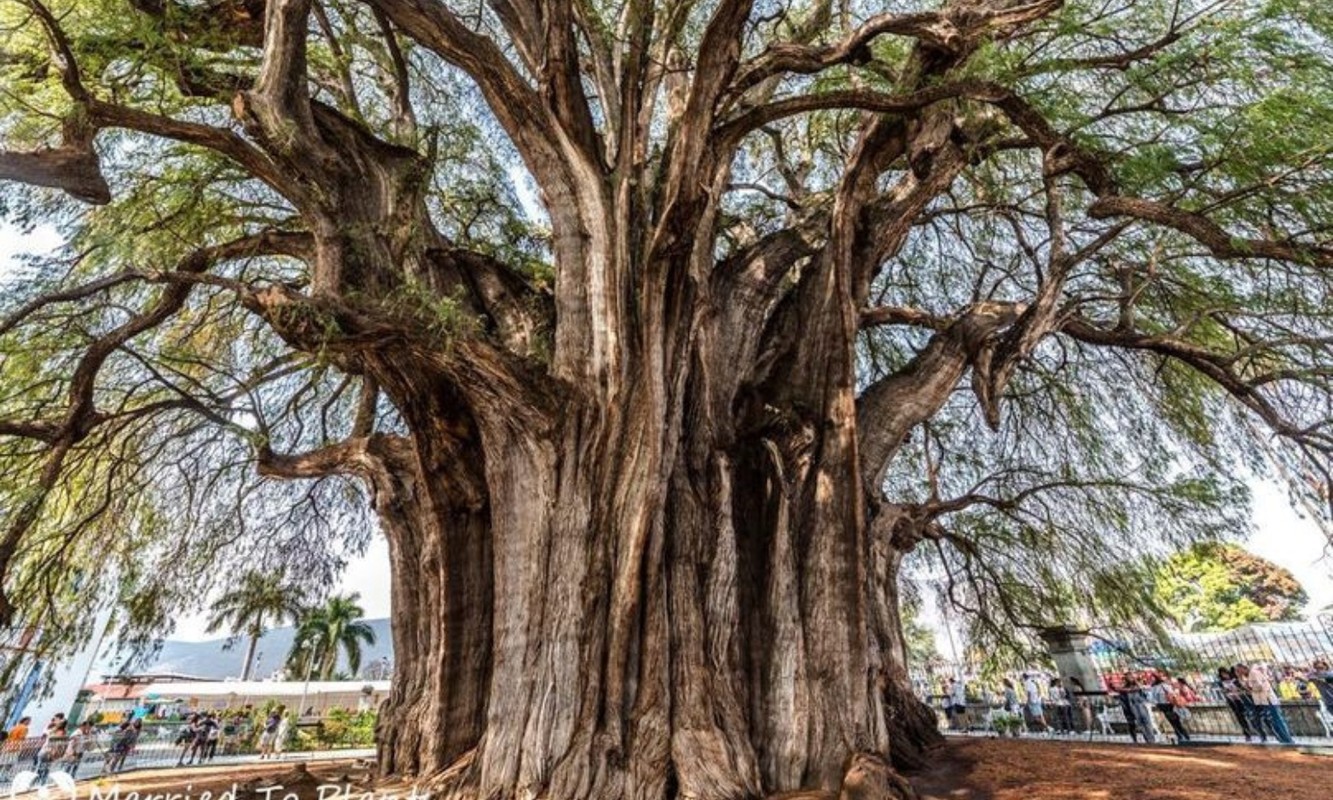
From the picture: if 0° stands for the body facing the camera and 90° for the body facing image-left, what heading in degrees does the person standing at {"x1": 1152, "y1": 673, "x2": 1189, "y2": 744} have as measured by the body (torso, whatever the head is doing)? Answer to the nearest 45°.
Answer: approximately 90°

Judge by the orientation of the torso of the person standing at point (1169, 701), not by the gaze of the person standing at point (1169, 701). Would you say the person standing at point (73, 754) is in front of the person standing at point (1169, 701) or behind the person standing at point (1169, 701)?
in front

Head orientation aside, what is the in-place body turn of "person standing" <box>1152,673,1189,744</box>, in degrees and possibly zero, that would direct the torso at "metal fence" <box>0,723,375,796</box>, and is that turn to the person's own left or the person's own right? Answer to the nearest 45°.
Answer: approximately 45° to the person's own left

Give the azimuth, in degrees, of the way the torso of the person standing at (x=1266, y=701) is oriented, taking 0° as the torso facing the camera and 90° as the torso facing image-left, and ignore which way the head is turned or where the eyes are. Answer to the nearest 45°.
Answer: approximately 90°

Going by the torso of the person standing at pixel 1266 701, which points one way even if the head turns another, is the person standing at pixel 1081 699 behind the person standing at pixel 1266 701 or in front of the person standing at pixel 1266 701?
in front

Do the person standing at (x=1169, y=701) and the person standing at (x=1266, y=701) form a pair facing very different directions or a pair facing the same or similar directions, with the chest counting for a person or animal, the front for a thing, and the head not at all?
same or similar directions

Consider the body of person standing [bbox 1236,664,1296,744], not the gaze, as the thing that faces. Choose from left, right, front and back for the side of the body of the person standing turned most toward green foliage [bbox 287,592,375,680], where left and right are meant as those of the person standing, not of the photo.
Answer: front

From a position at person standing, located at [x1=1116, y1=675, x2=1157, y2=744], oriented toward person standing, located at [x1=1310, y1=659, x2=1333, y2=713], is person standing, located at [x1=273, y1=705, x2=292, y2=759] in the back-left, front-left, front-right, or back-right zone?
back-right

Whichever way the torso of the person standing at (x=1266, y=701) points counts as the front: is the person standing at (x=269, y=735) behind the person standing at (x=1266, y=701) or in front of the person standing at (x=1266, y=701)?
in front
